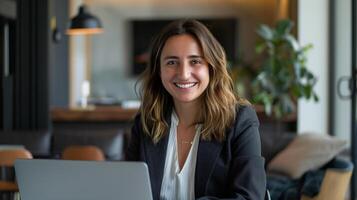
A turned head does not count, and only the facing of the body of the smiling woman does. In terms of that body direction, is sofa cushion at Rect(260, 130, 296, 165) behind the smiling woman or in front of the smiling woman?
behind

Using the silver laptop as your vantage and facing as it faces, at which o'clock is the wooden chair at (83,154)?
The wooden chair is roughly at 12 o'clock from the silver laptop.

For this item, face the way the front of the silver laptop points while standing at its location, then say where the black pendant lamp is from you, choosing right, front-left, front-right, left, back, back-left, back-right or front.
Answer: front

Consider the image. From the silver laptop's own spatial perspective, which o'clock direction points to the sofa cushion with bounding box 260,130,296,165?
The sofa cushion is roughly at 1 o'clock from the silver laptop.

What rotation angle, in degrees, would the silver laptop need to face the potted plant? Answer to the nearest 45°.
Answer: approximately 45° to its right

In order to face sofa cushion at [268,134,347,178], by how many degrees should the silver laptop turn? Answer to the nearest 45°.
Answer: approximately 45° to its right

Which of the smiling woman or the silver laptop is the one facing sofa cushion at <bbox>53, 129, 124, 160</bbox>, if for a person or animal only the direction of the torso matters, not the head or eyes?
the silver laptop

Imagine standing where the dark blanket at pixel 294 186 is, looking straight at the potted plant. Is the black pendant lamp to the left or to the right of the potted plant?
left

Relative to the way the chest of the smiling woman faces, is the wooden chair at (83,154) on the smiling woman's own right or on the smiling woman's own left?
on the smiling woman's own right

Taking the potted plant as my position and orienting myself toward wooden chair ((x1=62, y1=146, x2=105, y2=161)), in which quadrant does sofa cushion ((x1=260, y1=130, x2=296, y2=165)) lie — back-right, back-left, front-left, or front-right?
front-left

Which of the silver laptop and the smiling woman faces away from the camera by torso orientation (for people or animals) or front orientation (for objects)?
the silver laptop

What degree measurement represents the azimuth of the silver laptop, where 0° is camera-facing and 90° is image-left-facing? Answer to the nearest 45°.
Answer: approximately 180°

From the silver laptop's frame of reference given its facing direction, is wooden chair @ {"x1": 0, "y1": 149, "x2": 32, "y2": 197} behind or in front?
in front

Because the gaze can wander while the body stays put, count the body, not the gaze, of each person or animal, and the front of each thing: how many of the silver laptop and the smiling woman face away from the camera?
1

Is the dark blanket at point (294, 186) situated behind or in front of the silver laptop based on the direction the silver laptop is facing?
in front

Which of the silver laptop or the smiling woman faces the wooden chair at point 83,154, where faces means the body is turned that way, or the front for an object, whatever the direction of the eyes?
the silver laptop

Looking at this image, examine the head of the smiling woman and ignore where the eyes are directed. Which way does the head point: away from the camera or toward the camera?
toward the camera

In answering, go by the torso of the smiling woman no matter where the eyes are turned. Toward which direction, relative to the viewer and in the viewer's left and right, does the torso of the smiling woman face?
facing the viewer and to the left of the viewer
